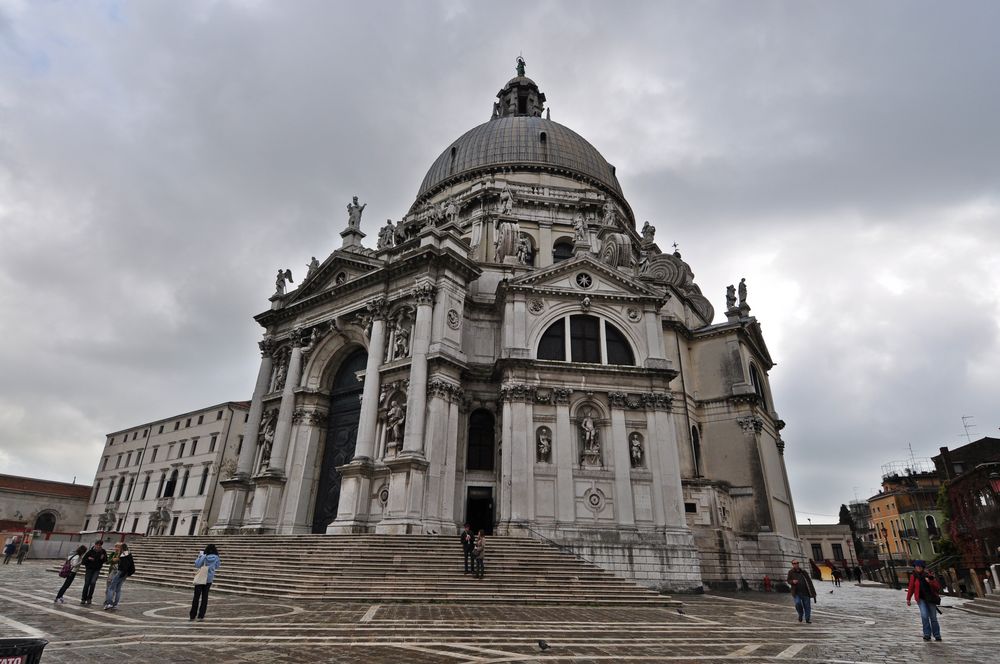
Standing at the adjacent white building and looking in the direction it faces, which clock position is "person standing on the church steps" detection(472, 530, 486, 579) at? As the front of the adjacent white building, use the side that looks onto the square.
The person standing on the church steps is roughly at 10 o'clock from the adjacent white building.

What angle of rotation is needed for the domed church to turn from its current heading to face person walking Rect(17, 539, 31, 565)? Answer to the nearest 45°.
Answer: approximately 45° to its right

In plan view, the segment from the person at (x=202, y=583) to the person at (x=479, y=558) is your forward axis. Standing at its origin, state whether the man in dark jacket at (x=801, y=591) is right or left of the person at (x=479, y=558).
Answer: right

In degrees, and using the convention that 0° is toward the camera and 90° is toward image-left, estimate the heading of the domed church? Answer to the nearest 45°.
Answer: approximately 45°

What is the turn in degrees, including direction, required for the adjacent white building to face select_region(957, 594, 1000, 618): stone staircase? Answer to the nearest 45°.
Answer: approximately 90° to its left

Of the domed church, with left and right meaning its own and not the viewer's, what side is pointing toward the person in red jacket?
left

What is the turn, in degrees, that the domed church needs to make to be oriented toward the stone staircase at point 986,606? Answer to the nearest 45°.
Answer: approximately 90° to its left
